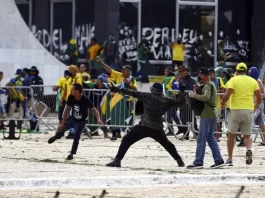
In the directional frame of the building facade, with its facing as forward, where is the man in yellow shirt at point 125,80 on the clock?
The man in yellow shirt is roughly at 12 o'clock from the building facade.

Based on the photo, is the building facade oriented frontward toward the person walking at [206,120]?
yes

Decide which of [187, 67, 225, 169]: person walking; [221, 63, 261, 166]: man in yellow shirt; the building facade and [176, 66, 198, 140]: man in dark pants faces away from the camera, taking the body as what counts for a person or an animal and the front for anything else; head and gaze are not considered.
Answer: the man in yellow shirt

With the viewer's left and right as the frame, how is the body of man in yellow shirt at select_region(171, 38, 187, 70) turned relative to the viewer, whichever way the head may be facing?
facing away from the viewer

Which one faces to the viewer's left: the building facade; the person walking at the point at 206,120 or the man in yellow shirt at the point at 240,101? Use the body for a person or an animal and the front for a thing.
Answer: the person walking

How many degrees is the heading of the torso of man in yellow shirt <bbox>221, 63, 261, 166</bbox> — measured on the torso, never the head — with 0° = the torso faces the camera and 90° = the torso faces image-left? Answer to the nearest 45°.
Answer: approximately 180°

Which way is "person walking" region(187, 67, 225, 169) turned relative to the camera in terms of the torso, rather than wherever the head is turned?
to the viewer's left

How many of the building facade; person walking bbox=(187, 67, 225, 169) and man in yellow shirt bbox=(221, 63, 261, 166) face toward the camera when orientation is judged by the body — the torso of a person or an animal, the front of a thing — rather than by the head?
1

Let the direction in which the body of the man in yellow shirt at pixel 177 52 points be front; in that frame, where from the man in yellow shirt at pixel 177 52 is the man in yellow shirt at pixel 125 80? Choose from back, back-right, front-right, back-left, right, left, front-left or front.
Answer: front

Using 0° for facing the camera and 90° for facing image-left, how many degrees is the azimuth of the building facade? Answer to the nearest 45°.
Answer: approximately 0°

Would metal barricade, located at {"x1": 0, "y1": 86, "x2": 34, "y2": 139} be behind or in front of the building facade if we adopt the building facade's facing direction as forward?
in front

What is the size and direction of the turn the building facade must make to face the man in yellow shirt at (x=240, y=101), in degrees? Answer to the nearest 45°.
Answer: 0° — it already faces them
